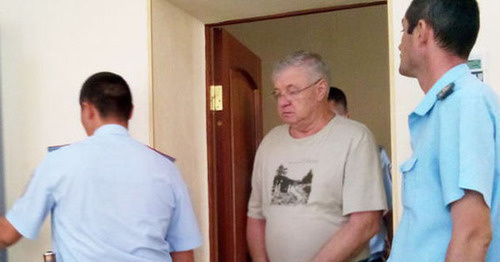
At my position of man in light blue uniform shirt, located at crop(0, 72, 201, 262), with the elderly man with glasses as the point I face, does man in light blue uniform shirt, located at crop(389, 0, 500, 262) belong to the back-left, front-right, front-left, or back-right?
front-right

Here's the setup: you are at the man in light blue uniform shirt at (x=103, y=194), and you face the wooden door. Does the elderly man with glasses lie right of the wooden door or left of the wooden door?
right

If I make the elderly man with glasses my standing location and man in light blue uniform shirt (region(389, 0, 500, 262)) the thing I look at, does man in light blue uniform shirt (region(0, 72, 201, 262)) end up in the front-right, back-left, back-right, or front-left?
front-right

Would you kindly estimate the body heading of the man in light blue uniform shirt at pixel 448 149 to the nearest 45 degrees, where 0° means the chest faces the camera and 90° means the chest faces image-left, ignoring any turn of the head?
approximately 90°

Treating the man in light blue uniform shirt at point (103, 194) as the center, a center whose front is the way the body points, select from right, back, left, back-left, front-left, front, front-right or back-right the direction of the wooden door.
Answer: front-right

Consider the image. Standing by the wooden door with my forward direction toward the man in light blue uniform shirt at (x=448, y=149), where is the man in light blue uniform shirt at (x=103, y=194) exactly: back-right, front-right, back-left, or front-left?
front-right

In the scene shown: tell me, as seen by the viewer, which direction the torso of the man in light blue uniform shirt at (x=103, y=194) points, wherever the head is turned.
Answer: away from the camera

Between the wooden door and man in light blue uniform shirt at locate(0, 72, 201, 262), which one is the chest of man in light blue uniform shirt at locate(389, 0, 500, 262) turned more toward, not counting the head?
the man in light blue uniform shirt

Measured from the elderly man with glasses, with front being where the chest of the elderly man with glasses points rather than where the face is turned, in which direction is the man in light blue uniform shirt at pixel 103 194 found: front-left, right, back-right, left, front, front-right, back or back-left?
front

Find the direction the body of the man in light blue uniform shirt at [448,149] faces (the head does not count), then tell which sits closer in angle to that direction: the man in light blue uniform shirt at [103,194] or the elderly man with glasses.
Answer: the man in light blue uniform shirt

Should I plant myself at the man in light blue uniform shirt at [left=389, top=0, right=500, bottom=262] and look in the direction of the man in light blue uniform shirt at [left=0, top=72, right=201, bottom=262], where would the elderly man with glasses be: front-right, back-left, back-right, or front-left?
front-right

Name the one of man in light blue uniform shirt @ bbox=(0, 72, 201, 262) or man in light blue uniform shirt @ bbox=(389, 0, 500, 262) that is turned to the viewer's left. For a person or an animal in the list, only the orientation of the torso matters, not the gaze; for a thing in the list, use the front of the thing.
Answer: man in light blue uniform shirt @ bbox=(389, 0, 500, 262)

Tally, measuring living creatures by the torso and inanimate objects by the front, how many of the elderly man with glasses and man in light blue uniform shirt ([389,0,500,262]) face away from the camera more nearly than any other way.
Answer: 0

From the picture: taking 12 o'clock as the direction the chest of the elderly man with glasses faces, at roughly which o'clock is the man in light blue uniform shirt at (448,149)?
The man in light blue uniform shirt is roughly at 10 o'clock from the elderly man with glasses.

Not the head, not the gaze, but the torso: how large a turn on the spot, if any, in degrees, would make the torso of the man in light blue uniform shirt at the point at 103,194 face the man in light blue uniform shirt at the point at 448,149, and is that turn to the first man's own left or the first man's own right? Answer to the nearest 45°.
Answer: approximately 135° to the first man's own right

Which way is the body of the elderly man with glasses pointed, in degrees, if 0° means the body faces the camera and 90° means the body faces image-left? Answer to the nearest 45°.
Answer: approximately 45°

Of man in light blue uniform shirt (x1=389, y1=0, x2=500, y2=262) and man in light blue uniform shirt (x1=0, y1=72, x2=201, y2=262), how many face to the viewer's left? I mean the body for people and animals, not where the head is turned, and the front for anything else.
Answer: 1
